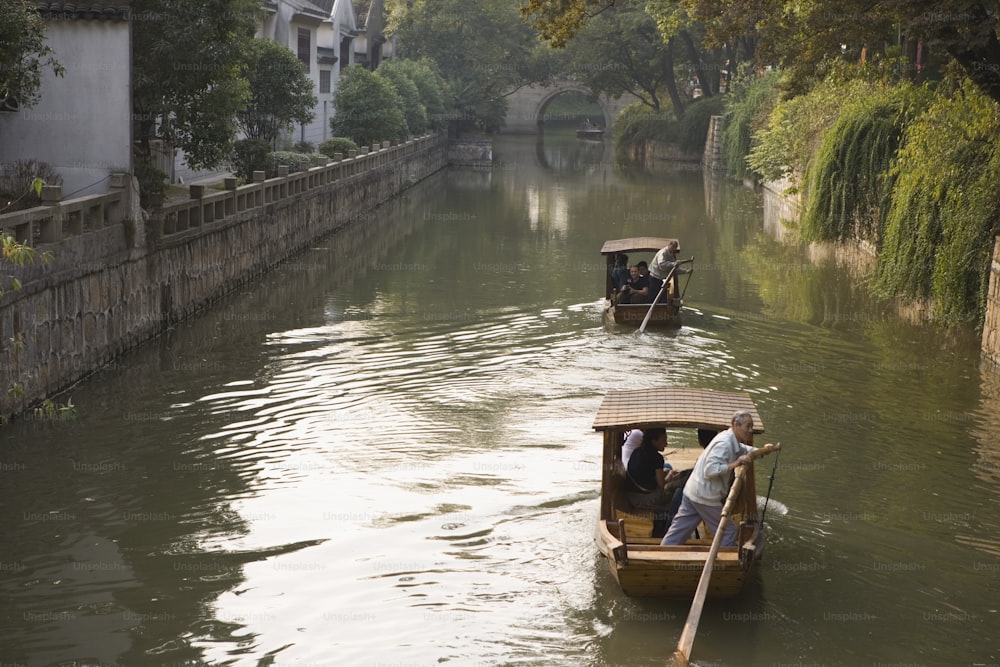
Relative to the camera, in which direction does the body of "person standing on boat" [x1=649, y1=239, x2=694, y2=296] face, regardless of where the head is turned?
to the viewer's right

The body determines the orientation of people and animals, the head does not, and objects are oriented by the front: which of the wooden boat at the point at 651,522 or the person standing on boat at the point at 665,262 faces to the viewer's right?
the person standing on boat

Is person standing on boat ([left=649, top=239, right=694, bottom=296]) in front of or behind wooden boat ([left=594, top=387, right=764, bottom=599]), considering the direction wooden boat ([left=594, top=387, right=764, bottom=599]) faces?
in front

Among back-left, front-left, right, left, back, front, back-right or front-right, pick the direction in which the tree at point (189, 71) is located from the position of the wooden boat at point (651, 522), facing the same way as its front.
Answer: front-left

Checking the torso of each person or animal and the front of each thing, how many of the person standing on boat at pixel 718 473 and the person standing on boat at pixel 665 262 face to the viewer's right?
2

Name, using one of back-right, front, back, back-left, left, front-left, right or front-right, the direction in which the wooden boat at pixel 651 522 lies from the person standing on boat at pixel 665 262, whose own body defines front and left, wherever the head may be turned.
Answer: right

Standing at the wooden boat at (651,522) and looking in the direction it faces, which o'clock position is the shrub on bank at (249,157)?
The shrub on bank is roughly at 11 o'clock from the wooden boat.

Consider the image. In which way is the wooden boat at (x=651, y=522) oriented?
away from the camera

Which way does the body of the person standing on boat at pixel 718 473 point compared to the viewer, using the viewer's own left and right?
facing to the right of the viewer

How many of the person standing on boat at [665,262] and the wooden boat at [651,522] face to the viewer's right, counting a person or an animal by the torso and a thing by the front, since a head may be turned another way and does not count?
1
